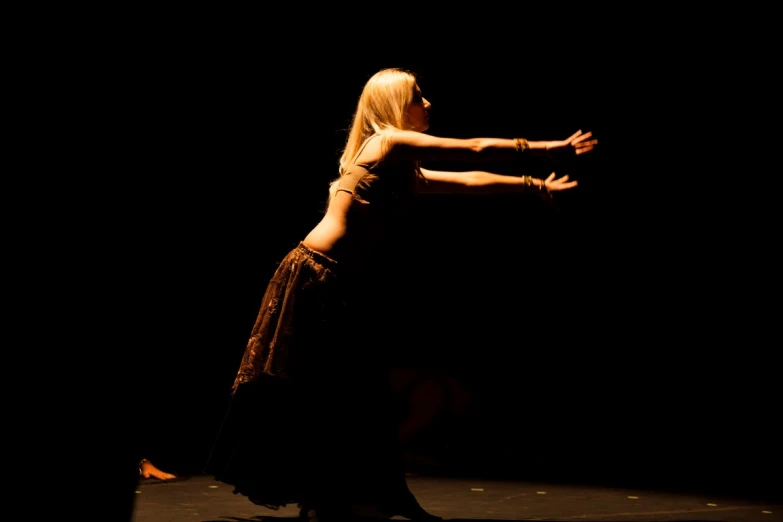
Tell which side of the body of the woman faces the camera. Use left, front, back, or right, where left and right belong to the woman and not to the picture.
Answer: right

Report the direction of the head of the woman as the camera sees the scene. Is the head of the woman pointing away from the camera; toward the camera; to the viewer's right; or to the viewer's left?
to the viewer's right
